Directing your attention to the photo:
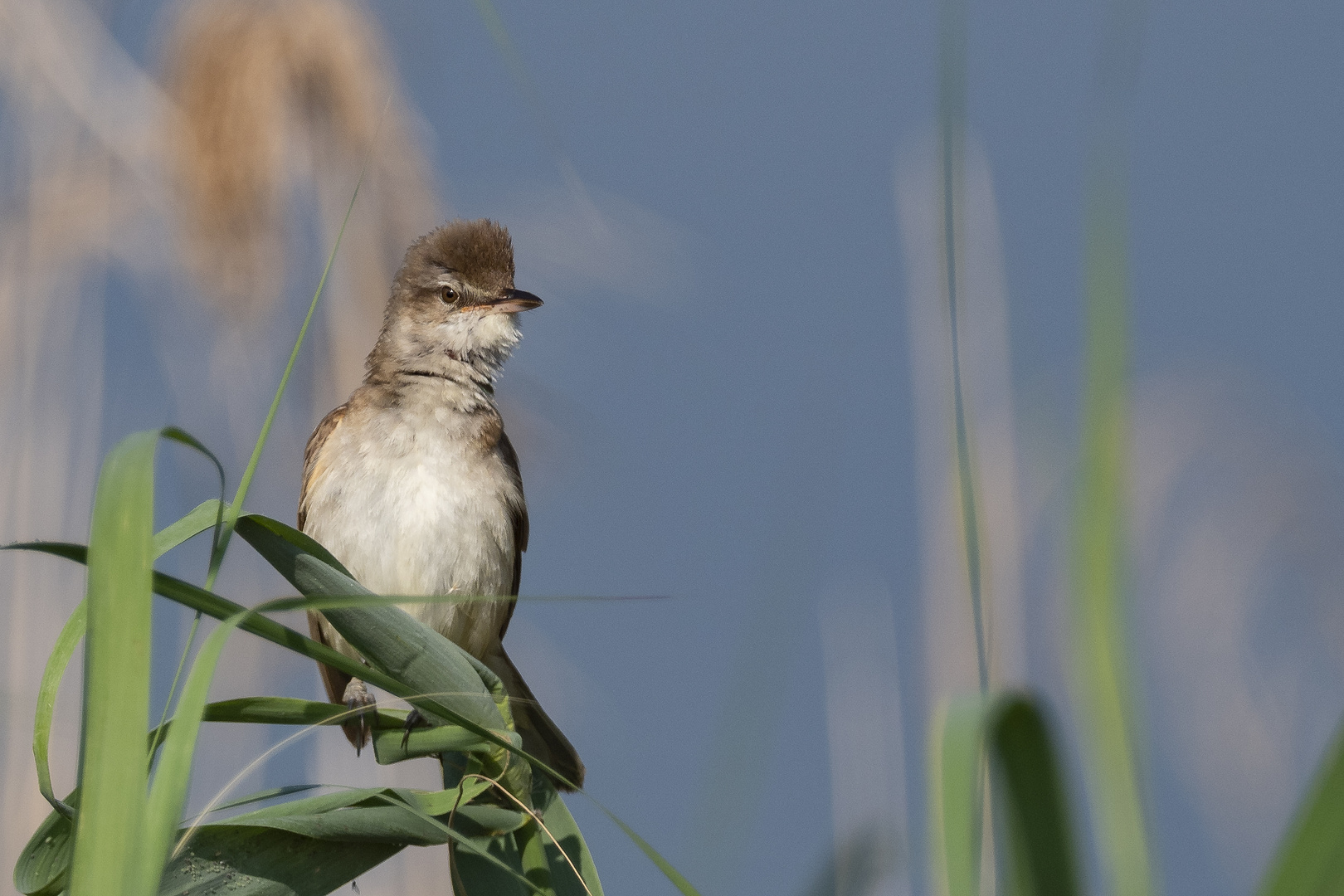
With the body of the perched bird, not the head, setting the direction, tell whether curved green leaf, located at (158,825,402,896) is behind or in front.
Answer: in front

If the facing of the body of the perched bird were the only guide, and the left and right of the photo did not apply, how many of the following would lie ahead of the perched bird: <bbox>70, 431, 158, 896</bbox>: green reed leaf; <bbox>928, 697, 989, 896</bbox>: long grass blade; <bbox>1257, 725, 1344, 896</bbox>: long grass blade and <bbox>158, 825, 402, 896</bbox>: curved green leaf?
4

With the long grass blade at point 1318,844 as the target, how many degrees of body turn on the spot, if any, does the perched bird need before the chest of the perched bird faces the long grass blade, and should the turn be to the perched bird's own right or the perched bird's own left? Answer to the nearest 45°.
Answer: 0° — it already faces it

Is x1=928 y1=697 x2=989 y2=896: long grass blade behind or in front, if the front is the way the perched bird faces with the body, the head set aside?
in front

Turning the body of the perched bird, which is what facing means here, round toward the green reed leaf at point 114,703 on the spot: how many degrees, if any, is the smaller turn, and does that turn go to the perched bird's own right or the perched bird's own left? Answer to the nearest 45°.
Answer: approximately 90° to the perched bird's own right

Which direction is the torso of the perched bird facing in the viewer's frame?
toward the camera

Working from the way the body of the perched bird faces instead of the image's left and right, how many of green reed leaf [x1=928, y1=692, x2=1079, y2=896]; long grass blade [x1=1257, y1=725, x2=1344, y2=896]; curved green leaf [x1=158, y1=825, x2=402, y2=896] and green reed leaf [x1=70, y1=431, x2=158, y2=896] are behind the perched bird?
0

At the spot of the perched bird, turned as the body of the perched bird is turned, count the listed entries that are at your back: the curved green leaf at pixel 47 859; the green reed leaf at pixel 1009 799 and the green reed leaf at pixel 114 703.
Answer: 0
